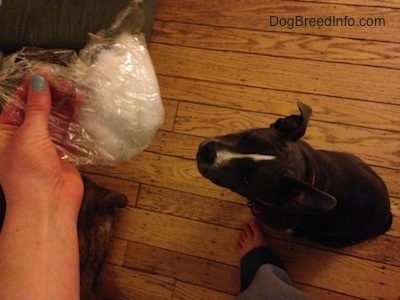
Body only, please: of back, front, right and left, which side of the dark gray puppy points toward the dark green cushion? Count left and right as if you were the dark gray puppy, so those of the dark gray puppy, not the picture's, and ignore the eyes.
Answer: front

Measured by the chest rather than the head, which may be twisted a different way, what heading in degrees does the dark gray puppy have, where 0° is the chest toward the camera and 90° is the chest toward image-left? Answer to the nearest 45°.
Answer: approximately 90°
